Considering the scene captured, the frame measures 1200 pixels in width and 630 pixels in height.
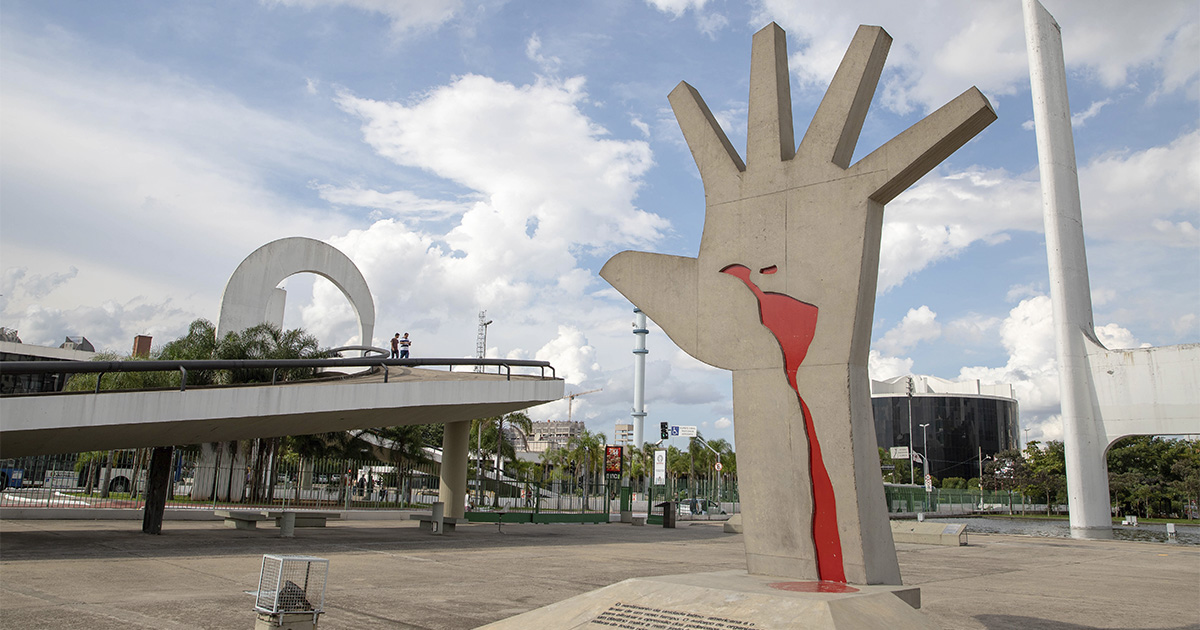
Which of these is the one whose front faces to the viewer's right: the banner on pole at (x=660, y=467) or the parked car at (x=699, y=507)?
the parked car

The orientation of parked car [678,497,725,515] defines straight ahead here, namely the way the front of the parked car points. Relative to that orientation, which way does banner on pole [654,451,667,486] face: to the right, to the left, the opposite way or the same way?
to the right

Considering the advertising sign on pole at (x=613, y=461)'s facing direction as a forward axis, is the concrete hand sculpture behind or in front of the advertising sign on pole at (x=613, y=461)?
in front

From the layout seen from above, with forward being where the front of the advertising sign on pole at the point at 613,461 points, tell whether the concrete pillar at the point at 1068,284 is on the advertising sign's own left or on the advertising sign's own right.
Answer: on the advertising sign's own left

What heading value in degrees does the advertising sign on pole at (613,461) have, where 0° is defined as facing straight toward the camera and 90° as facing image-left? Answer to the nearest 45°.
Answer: approximately 0°

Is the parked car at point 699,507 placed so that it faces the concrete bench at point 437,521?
no

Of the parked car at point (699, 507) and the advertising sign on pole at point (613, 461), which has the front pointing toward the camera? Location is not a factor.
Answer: the advertising sign on pole

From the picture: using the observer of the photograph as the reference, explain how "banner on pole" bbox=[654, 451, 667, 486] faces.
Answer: facing the viewer

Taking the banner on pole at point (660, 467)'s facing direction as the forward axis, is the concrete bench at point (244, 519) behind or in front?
in front

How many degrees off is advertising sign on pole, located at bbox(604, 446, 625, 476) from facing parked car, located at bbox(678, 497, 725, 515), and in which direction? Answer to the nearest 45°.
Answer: approximately 135° to its left

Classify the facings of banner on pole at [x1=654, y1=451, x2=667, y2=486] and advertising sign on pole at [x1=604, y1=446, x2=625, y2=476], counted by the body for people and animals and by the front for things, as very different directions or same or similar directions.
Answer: same or similar directions
